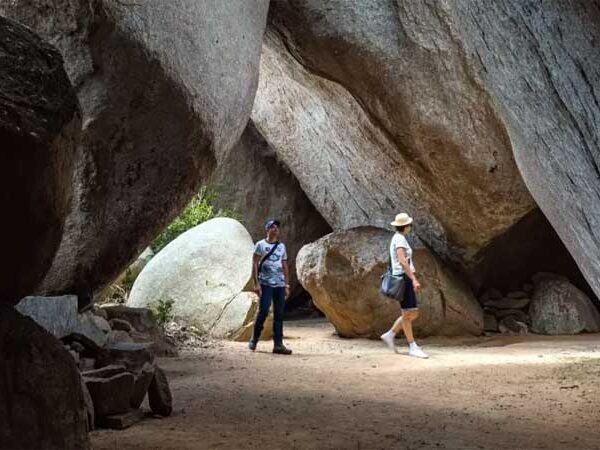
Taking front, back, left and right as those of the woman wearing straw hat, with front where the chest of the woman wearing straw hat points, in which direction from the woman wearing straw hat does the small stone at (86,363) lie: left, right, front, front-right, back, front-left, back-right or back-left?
back-right

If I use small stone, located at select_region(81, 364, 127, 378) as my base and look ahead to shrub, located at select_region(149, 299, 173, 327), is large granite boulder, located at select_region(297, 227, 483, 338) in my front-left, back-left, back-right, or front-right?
front-right

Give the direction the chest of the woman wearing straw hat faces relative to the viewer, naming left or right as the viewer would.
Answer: facing to the right of the viewer

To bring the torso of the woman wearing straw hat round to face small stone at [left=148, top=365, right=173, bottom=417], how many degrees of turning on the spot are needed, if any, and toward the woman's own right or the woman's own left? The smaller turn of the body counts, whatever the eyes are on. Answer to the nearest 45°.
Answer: approximately 135° to the woman's own right

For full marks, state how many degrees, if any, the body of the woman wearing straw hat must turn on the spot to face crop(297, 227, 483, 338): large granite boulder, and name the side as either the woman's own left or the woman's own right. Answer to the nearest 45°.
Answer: approximately 90° to the woman's own left

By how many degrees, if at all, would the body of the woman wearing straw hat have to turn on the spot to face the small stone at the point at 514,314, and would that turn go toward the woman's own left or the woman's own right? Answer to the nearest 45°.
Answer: approximately 45° to the woman's own left

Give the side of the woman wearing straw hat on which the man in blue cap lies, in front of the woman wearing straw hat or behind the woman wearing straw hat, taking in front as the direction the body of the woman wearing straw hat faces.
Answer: behind

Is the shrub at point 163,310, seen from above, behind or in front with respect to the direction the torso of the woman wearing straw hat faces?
behind

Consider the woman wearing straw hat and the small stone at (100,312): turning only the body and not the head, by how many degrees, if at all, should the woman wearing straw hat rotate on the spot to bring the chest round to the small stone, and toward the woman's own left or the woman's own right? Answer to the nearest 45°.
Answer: approximately 180°

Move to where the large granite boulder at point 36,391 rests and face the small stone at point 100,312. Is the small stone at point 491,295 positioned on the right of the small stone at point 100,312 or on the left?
right

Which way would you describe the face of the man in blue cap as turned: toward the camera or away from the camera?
toward the camera

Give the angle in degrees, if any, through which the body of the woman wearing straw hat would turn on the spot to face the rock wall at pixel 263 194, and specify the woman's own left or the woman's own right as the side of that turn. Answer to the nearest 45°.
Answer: approximately 135° to the woman's own left
